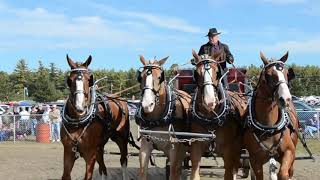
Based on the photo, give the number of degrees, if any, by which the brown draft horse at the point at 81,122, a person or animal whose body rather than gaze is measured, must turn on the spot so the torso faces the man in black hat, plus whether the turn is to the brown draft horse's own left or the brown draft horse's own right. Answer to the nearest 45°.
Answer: approximately 135° to the brown draft horse's own left

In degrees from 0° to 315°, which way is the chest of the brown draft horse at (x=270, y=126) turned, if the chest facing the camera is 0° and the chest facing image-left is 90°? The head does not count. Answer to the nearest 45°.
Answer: approximately 0°

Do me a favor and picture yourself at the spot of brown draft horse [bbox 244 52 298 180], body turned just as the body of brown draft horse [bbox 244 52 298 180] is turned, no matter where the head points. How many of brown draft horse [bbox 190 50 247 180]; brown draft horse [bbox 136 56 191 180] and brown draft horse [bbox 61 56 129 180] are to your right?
3

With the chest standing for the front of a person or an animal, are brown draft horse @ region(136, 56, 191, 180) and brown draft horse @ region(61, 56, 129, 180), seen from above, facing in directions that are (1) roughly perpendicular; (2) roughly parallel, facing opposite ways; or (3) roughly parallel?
roughly parallel

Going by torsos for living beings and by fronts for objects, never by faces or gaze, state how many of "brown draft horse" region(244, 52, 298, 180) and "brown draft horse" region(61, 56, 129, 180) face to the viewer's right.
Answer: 0

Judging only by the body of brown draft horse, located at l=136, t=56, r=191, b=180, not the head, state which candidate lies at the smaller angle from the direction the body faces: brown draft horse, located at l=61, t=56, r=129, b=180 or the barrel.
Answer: the brown draft horse

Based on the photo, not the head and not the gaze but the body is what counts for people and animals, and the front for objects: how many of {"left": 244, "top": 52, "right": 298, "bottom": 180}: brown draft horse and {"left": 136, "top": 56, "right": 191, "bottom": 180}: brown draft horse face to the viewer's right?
0

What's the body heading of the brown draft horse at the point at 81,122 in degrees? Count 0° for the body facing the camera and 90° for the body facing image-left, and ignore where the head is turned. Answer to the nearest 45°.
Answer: approximately 45°

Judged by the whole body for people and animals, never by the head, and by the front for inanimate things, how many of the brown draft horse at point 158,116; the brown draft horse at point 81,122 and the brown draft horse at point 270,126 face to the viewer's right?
0

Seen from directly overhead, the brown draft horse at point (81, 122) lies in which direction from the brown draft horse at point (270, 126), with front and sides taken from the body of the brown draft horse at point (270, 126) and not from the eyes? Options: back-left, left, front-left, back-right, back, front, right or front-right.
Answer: right

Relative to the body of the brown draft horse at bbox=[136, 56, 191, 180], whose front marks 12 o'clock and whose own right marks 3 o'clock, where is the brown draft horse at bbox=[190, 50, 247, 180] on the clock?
the brown draft horse at bbox=[190, 50, 247, 180] is roughly at 8 o'clock from the brown draft horse at bbox=[136, 56, 191, 180].
